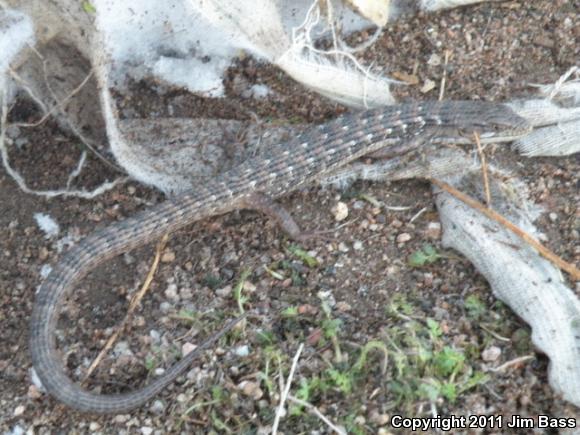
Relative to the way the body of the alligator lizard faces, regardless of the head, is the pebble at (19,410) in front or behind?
behind

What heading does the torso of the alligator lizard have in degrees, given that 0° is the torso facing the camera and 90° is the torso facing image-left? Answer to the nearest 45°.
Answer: approximately 270°

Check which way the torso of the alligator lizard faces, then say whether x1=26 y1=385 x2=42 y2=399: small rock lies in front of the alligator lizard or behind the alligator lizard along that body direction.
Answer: behind

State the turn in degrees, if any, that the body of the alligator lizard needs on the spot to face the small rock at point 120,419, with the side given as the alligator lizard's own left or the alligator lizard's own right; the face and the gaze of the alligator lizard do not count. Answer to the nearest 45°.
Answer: approximately 135° to the alligator lizard's own right

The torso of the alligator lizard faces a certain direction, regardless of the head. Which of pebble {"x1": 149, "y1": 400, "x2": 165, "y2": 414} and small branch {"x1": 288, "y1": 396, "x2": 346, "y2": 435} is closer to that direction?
the small branch

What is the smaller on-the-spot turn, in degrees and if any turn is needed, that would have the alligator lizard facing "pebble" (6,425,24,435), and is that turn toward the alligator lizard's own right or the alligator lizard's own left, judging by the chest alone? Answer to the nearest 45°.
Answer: approximately 135° to the alligator lizard's own right

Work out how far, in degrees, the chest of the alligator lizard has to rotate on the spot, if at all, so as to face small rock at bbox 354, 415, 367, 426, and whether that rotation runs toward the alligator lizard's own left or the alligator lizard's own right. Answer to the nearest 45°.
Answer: approximately 90° to the alligator lizard's own right
